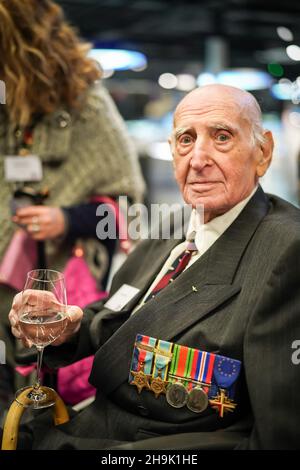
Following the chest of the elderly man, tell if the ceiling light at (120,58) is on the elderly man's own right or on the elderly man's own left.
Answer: on the elderly man's own right

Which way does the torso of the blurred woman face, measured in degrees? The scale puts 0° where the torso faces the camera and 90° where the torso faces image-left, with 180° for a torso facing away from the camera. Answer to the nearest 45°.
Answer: approximately 45°

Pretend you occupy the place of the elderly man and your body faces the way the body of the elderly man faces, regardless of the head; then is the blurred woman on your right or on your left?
on your right

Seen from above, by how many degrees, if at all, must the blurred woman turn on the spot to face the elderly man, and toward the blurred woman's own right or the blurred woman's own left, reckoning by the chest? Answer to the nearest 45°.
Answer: approximately 45° to the blurred woman's own left
